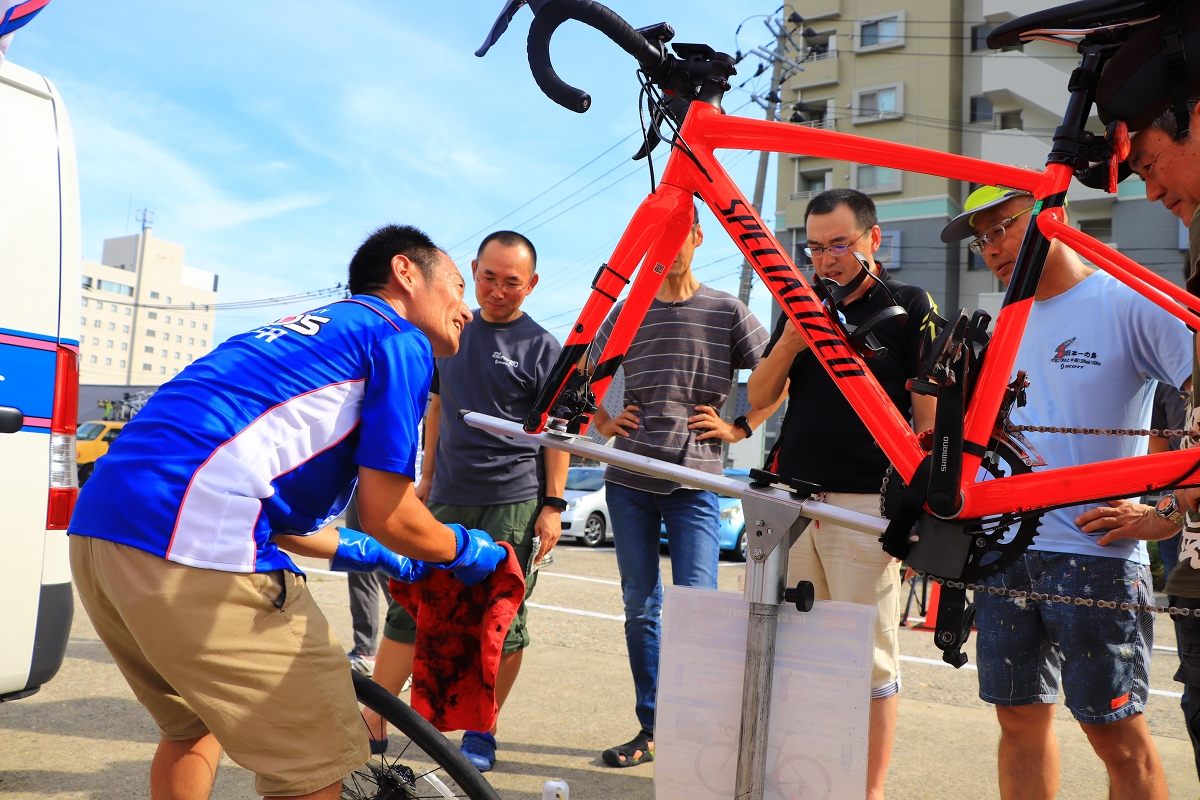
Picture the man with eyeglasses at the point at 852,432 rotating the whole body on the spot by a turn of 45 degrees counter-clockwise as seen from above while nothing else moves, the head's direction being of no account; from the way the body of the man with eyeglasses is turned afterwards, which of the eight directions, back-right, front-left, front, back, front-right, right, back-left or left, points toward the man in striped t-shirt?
back-right

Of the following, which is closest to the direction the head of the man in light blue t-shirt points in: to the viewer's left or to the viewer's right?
to the viewer's left

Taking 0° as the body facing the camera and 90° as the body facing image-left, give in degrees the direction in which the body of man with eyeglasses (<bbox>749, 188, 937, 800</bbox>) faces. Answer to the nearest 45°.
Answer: approximately 45°

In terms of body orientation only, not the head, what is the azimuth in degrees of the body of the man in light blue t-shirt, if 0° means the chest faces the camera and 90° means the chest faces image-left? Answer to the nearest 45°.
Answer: approximately 45°

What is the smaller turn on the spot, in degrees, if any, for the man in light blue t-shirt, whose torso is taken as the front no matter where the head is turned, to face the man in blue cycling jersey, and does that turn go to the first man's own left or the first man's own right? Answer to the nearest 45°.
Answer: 0° — they already face them

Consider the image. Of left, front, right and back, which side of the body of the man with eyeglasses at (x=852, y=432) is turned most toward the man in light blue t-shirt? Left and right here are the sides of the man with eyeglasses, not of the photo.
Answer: left

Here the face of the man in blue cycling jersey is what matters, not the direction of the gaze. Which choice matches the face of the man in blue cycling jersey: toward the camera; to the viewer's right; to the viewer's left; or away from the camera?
to the viewer's right

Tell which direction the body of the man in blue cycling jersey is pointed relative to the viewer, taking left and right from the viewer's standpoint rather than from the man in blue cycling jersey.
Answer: facing away from the viewer and to the right of the viewer

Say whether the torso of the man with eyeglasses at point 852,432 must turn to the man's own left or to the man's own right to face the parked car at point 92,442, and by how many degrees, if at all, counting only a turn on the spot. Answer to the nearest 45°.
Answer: approximately 90° to the man's own right

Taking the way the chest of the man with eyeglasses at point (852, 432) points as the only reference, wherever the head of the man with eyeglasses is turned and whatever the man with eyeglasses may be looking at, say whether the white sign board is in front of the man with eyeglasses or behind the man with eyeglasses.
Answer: in front

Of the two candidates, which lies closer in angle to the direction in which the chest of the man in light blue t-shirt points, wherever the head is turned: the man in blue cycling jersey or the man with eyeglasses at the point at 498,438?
the man in blue cycling jersey

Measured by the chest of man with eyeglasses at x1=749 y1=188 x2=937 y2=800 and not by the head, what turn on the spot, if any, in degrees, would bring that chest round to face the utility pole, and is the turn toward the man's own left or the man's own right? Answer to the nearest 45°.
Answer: approximately 135° to the man's own right

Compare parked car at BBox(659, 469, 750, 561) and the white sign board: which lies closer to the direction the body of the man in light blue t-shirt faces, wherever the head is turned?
the white sign board

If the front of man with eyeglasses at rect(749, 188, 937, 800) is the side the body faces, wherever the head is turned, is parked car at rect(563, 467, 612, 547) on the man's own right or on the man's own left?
on the man's own right
